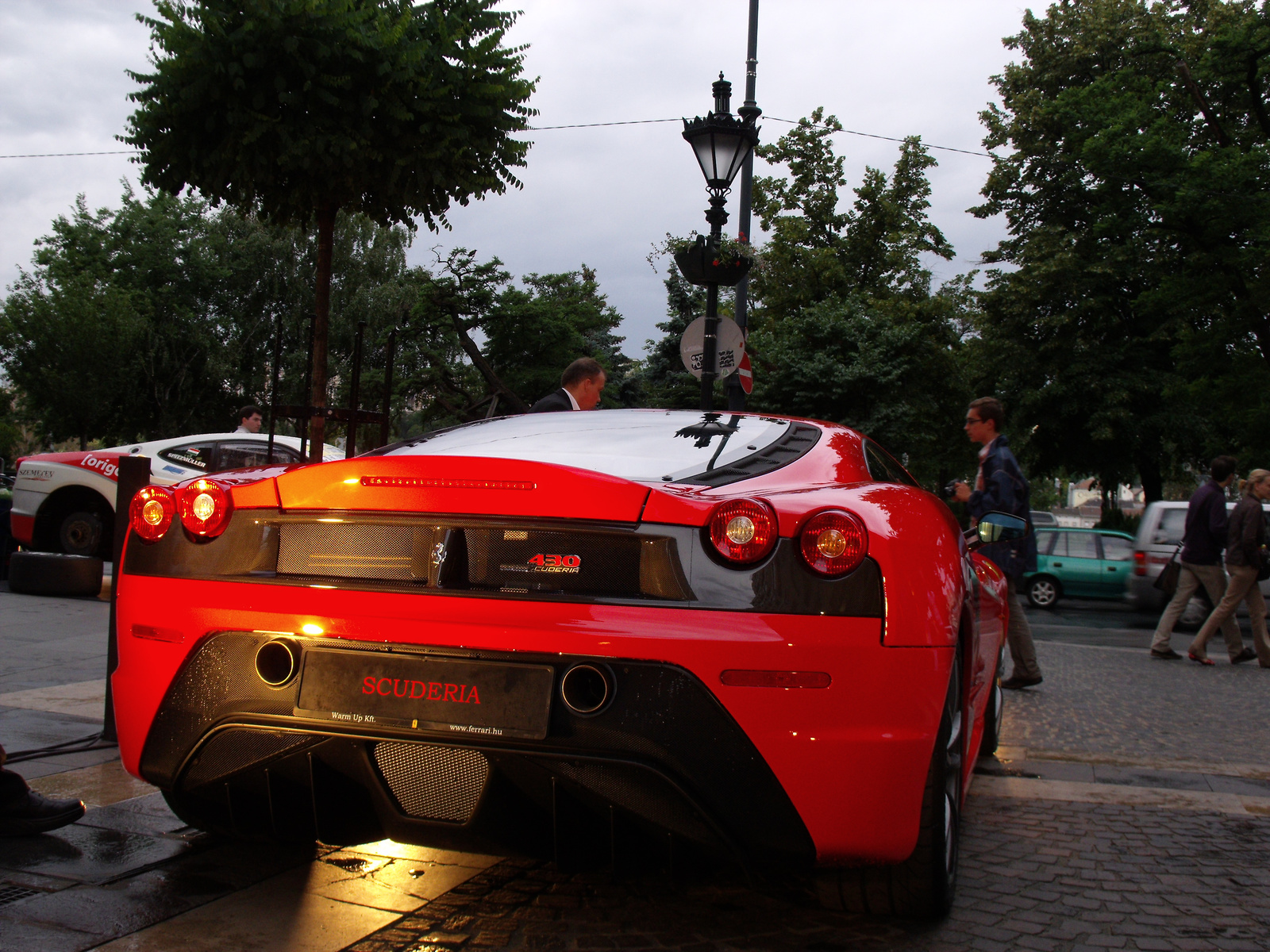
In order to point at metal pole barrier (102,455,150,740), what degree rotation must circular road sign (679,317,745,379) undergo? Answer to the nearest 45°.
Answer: approximately 180°

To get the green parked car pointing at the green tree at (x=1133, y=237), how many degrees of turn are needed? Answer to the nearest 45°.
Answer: approximately 90° to its left

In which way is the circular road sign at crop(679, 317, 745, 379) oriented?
away from the camera

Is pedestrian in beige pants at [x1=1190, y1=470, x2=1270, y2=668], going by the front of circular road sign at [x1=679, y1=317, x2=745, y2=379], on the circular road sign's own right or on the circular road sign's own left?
on the circular road sign's own right

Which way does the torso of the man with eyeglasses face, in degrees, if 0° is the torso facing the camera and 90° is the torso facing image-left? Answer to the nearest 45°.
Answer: approximately 90°

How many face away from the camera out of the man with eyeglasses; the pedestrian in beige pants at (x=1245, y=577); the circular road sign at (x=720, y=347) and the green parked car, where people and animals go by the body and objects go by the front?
1

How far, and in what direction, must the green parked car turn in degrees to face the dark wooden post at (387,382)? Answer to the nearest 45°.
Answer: approximately 90° to its right

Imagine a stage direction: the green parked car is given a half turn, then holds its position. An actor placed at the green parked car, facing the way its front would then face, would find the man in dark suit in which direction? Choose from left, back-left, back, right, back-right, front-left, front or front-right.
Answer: left
